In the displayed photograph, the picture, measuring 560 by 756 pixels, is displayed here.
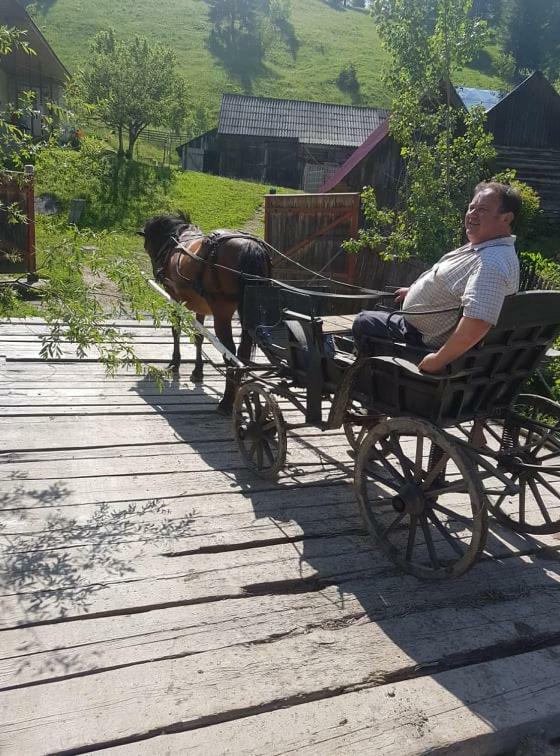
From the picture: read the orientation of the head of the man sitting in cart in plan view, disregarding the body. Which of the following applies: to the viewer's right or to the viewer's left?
to the viewer's left

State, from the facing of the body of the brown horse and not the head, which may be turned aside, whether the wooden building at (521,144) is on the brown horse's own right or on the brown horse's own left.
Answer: on the brown horse's own right

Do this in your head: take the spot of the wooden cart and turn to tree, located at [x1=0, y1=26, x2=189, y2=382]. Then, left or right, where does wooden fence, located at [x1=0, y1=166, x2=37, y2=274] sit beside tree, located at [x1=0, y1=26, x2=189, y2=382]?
right

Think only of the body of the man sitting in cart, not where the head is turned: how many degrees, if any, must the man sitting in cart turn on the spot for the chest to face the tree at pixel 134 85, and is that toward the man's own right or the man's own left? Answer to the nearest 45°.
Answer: approximately 45° to the man's own right

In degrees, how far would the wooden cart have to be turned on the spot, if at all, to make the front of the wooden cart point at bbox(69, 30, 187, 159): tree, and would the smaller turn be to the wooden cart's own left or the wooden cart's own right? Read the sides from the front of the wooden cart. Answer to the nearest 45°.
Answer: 0° — it already faces it

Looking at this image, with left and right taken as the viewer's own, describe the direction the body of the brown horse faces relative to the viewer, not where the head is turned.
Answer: facing away from the viewer and to the left of the viewer

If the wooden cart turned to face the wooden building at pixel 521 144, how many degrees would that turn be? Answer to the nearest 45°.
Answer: approximately 45° to its right

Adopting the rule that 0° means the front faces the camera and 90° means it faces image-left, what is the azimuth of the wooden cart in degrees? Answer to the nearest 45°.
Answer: approximately 135°

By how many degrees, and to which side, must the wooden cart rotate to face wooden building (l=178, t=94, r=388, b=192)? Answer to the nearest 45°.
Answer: approximately 45° to its right

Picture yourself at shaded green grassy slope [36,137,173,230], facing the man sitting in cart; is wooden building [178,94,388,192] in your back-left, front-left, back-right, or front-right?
back-left

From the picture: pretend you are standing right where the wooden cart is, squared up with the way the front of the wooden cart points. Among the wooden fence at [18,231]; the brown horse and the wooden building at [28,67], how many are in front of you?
3
